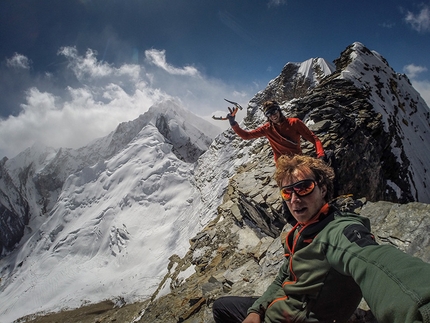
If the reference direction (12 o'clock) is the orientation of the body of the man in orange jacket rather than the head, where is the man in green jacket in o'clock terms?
The man in green jacket is roughly at 12 o'clock from the man in orange jacket.

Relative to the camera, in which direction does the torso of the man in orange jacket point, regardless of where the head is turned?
toward the camera

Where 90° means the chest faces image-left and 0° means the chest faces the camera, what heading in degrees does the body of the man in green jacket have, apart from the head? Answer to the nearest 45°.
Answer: approximately 45°

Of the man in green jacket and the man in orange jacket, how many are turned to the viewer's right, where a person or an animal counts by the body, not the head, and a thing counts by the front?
0

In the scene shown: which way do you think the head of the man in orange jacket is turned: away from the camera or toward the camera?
toward the camera

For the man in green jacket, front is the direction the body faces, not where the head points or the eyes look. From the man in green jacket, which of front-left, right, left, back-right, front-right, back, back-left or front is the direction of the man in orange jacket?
back-right
